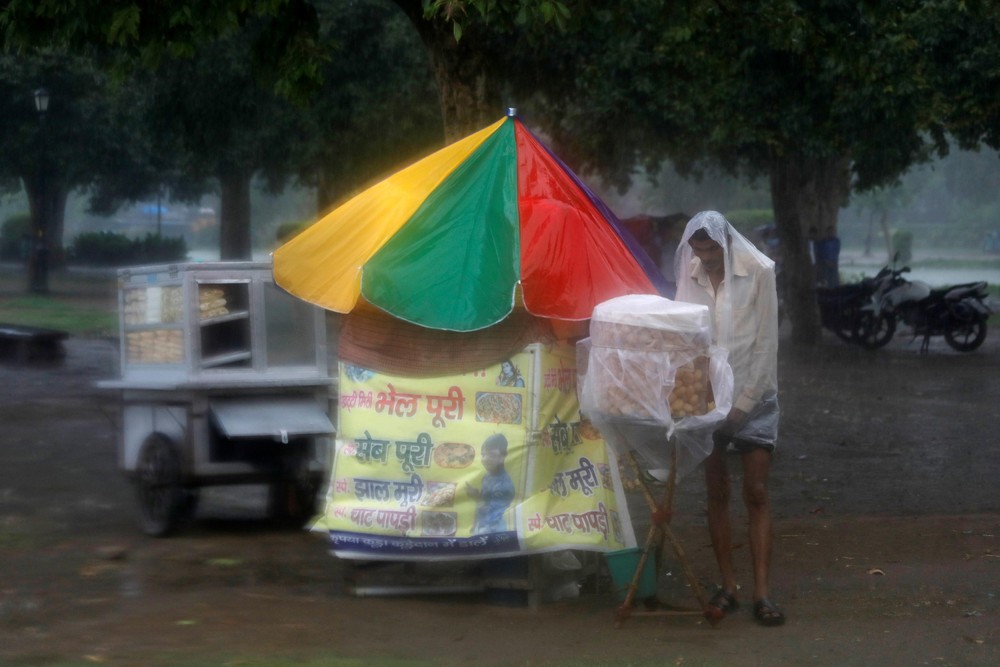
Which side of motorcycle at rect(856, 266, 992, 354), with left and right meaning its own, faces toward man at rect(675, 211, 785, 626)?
left

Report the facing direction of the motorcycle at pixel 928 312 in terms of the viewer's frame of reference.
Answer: facing to the left of the viewer

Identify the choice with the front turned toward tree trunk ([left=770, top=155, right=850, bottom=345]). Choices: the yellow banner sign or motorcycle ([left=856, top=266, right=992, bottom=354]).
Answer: the motorcycle

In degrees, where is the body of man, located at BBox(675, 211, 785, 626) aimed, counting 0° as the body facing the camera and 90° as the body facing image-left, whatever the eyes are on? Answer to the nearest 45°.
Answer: approximately 45°

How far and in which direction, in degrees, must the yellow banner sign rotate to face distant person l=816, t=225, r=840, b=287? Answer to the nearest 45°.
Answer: approximately 180°

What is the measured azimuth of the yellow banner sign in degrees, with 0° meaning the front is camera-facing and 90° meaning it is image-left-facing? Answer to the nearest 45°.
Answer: approximately 0°

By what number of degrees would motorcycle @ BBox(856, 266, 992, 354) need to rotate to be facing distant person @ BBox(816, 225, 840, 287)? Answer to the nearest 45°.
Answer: approximately 45° to its right

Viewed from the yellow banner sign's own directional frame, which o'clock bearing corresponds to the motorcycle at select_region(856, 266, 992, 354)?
The motorcycle is roughly at 7 o'clock from the yellow banner sign.
